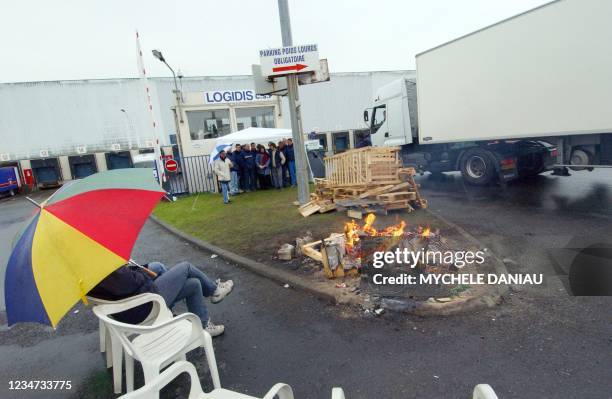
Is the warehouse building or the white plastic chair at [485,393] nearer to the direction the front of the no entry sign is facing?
the white plastic chair

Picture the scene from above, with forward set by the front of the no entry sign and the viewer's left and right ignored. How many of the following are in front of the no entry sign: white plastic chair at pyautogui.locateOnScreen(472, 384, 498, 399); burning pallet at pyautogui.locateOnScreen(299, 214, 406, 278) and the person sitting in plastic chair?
3

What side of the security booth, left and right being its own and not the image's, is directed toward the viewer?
front

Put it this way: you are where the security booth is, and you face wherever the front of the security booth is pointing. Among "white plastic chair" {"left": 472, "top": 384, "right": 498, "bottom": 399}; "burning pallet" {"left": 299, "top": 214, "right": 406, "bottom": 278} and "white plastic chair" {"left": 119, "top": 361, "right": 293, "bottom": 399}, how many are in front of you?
3

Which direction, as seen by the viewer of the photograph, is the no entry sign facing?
facing the viewer

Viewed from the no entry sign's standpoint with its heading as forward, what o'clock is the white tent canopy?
The white tent canopy is roughly at 9 o'clock from the no entry sign.

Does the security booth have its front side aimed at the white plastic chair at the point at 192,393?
yes

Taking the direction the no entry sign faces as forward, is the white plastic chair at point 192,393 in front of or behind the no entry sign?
in front

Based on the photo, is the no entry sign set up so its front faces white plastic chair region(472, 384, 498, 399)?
yes

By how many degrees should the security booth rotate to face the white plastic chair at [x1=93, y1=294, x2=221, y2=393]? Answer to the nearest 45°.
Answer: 0° — it already faces it

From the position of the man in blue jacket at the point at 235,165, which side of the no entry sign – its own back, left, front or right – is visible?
left

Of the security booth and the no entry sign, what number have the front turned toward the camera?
2

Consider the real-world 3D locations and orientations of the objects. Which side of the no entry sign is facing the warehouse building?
back

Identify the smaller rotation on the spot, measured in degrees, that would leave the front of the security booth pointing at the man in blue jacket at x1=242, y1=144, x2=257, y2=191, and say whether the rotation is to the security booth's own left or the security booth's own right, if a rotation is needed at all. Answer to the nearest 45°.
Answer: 0° — it already faces them

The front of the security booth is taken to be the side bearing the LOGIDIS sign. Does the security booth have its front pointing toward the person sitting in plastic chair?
yes
